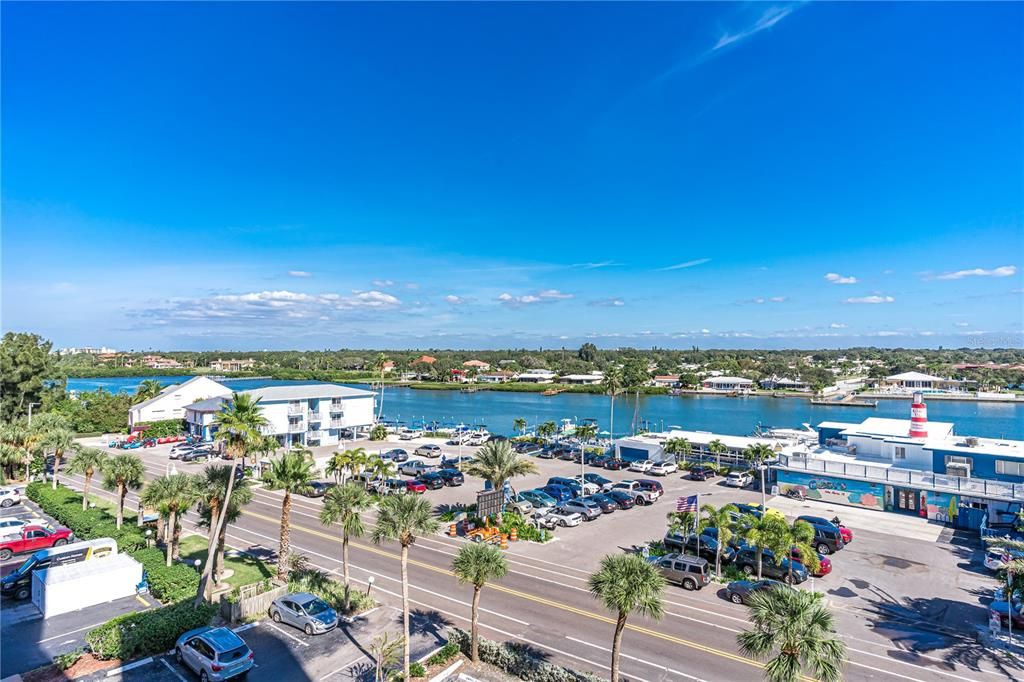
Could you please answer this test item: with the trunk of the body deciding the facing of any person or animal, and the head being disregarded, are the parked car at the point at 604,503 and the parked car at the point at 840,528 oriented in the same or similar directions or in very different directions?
very different directions

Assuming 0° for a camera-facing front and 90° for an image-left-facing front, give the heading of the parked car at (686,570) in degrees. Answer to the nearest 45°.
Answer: approximately 135°

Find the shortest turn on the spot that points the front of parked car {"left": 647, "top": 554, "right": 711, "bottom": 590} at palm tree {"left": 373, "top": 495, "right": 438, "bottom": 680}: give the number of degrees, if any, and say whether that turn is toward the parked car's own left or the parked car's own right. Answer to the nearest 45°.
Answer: approximately 90° to the parked car's own left

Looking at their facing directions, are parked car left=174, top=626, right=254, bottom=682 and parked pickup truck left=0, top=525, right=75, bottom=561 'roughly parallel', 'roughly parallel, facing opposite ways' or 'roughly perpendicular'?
roughly perpendicular

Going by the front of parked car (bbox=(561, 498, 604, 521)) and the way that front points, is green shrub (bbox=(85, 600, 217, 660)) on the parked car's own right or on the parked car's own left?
on the parked car's own left

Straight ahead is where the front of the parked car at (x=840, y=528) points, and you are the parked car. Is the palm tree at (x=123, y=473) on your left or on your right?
on your left

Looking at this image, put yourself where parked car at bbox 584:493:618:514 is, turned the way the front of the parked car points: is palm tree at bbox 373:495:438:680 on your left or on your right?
on your right
